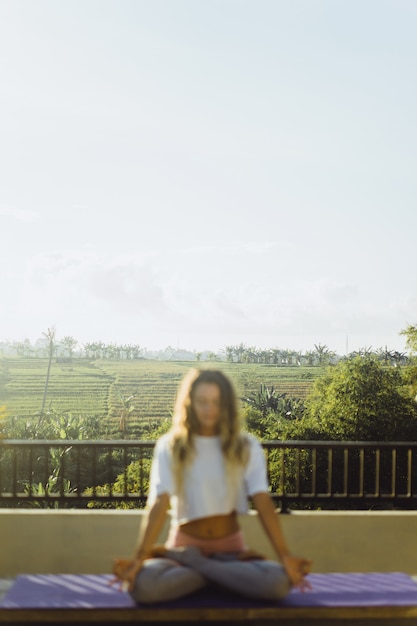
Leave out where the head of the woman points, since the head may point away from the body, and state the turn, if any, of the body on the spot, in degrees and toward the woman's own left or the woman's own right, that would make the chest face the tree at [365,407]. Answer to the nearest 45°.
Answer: approximately 180°

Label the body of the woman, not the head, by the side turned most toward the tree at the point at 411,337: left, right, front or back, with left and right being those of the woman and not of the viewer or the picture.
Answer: back

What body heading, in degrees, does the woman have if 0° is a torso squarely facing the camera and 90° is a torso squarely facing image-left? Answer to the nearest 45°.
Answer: approximately 0°
